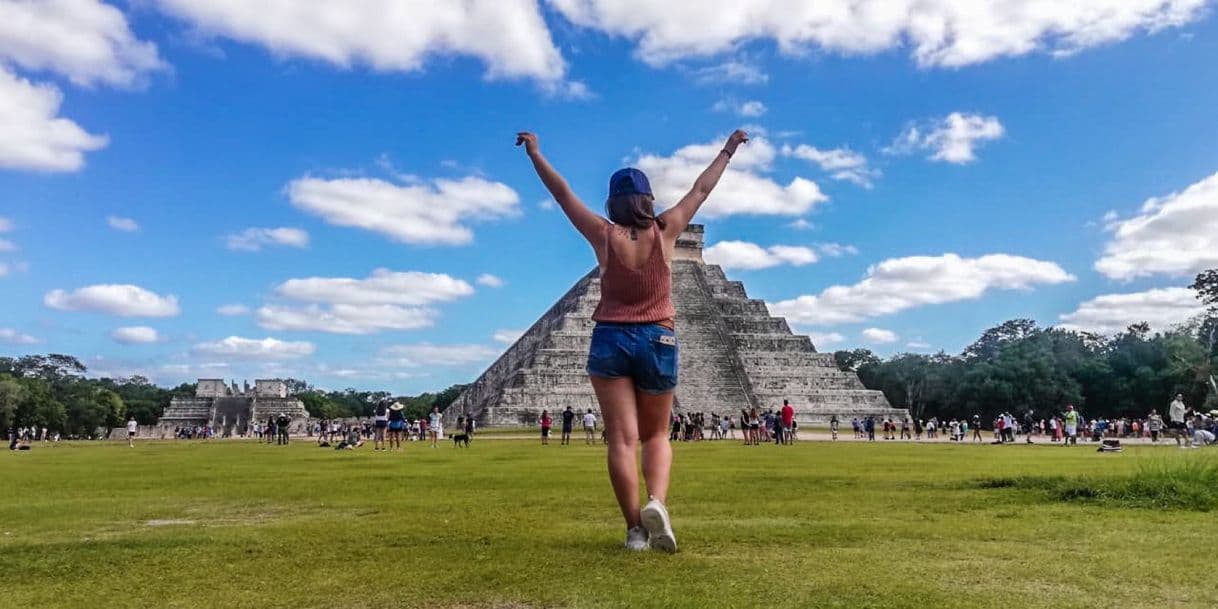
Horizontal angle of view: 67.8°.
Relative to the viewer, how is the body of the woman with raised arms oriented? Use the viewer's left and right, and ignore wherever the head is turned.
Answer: facing away from the viewer

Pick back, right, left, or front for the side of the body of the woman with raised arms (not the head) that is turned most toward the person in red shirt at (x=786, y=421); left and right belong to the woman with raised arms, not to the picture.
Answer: front

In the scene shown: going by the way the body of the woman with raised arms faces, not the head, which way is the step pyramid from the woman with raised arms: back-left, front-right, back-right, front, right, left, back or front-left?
front
